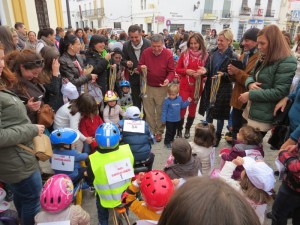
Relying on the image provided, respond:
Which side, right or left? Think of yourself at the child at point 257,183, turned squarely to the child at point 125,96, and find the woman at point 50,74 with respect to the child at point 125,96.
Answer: left

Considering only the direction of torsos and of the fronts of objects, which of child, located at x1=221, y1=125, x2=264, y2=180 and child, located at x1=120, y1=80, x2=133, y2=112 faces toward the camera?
child, located at x1=120, y1=80, x2=133, y2=112

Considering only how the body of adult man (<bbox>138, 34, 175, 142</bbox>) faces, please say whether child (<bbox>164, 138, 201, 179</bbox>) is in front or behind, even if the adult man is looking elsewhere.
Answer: in front

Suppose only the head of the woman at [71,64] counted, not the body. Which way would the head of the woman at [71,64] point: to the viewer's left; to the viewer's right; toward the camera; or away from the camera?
to the viewer's right

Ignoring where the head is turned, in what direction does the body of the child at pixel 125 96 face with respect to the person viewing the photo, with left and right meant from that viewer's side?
facing the viewer

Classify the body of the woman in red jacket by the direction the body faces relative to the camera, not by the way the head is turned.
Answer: toward the camera

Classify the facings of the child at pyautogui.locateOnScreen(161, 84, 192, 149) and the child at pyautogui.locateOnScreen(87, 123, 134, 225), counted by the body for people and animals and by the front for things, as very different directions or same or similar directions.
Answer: very different directions

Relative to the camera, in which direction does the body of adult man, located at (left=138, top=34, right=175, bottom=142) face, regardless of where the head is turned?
toward the camera

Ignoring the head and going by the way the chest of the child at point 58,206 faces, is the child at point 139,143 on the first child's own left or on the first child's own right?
on the first child's own right

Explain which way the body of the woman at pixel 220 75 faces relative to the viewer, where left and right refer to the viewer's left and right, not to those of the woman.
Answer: facing the viewer and to the left of the viewer

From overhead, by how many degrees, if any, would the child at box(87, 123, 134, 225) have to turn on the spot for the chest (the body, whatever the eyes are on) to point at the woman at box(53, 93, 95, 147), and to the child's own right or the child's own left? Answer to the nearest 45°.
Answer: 0° — they already face them

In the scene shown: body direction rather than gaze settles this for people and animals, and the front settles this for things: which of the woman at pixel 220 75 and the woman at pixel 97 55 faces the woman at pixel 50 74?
the woman at pixel 220 75

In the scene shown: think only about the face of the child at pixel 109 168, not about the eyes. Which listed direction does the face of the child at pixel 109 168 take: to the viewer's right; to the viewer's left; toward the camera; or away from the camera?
away from the camera

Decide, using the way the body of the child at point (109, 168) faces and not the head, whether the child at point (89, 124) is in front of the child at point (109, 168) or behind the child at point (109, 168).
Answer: in front

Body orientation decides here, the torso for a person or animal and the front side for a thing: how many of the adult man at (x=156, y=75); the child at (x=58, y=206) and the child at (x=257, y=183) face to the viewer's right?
0

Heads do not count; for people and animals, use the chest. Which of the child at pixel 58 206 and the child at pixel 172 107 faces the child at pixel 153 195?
the child at pixel 172 107
